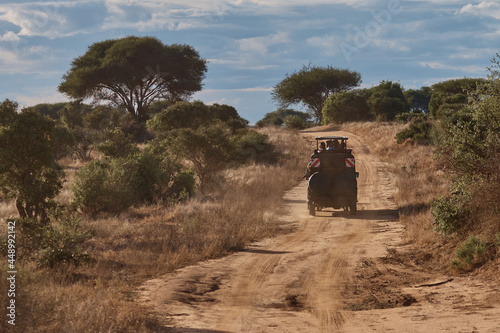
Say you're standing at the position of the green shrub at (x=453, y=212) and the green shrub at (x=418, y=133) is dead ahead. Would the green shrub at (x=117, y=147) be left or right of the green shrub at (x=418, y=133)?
left

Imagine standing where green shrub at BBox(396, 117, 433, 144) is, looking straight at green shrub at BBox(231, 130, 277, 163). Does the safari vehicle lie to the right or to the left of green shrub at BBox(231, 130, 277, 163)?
left

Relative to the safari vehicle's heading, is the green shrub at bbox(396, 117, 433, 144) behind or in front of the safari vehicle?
in front

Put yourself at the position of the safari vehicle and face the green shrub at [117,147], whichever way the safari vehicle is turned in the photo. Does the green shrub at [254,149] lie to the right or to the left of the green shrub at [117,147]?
right

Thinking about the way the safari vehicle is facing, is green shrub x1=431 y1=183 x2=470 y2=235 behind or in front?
behind

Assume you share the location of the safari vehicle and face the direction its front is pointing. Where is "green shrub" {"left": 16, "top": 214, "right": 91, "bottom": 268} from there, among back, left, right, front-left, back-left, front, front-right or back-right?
back-left

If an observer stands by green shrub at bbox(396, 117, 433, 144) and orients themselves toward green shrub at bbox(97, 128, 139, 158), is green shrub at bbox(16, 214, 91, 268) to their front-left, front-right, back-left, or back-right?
front-left

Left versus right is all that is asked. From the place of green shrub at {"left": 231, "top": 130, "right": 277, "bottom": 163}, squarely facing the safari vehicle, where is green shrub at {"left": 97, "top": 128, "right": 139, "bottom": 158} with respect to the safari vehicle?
right

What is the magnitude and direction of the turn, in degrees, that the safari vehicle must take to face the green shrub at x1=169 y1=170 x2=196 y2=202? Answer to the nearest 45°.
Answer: approximately 45° to its left

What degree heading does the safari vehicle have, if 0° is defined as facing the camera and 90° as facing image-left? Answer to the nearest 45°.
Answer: approximately 180°

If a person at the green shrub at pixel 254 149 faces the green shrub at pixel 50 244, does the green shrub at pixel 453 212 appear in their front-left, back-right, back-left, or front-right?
front-left

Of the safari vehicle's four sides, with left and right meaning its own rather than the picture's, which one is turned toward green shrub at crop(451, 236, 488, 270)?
back

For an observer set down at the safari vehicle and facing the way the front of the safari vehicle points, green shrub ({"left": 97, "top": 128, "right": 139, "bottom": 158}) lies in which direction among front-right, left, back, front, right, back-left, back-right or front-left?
front-left
